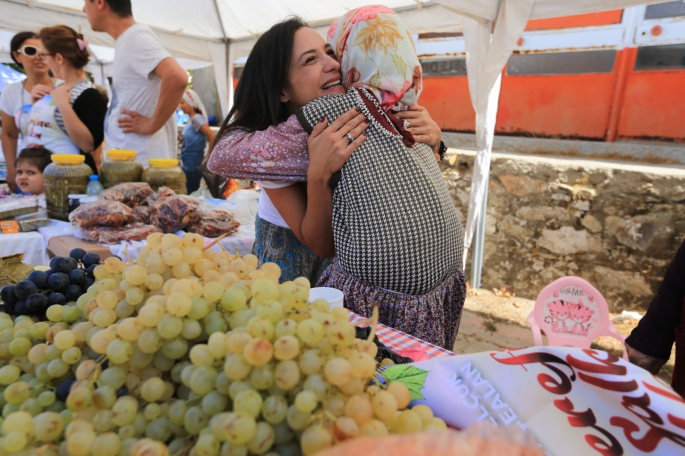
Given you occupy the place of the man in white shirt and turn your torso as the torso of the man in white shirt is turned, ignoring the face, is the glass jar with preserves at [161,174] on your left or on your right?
on your left

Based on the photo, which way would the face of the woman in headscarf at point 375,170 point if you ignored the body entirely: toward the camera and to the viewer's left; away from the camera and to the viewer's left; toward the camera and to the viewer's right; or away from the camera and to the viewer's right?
away from the camera and to the viewer's left

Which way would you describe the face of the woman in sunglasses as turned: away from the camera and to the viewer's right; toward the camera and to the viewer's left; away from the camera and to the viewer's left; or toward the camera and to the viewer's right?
toward the camera and to the viewer's right

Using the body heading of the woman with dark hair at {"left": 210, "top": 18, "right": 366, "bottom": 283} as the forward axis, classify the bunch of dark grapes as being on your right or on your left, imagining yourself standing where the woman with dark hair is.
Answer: on your right

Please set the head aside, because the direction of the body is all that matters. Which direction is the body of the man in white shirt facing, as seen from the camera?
to the viewer's left

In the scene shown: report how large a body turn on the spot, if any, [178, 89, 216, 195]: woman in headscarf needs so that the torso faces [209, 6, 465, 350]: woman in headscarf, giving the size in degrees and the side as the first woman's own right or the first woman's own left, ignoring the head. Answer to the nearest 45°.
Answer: approximately 90° to the first woman's own left
